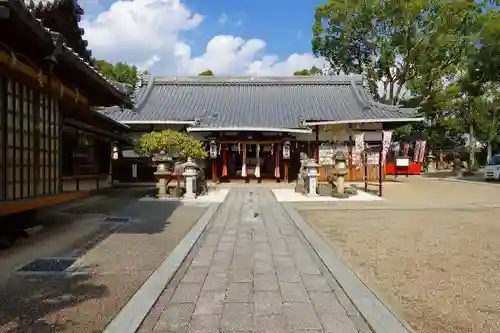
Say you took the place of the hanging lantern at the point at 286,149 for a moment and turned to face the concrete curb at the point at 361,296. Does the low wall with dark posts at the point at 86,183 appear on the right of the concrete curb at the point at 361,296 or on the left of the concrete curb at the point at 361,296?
right

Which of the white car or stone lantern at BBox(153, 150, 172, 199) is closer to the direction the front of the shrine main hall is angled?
the stone lantern

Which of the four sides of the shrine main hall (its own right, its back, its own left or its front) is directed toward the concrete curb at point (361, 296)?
front

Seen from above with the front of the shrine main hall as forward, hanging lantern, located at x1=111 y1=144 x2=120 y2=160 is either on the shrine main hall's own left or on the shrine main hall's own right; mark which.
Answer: on the shrine main hall's own right

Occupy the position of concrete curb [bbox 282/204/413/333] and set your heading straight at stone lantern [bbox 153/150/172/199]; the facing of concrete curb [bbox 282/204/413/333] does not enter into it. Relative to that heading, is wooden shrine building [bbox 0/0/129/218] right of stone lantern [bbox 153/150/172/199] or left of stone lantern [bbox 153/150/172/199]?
left

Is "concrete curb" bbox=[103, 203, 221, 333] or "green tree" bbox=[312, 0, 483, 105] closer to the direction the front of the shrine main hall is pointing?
the concrete curb

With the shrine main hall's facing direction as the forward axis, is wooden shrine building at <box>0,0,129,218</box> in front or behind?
in front

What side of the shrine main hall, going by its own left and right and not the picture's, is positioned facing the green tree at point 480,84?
left

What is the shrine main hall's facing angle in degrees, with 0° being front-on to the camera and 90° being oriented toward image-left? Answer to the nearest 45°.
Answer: approximately 0°

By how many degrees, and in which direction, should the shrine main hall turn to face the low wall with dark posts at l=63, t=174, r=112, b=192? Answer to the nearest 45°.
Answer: approximately 45° to its right

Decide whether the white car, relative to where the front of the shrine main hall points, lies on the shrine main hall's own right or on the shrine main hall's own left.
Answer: on the shrine main hall's own left

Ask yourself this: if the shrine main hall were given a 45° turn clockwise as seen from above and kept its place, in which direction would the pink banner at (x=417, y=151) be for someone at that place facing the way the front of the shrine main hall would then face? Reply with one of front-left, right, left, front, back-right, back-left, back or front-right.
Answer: back

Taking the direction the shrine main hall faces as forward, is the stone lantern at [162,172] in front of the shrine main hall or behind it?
in front

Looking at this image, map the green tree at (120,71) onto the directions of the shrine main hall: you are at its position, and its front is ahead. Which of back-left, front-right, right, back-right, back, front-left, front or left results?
back-right
